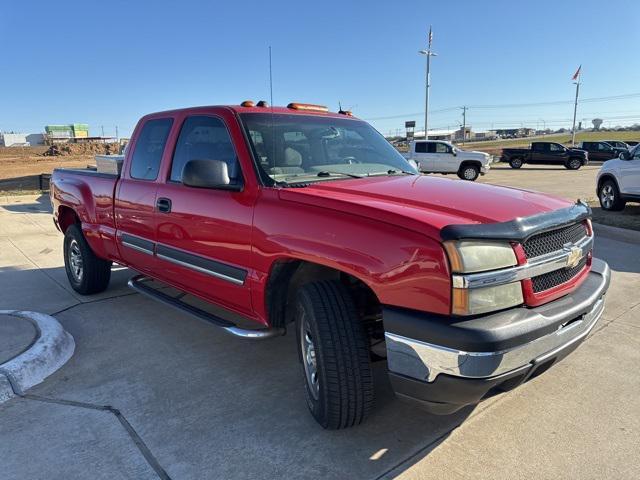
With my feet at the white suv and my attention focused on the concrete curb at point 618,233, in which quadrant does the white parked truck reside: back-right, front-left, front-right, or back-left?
back-right

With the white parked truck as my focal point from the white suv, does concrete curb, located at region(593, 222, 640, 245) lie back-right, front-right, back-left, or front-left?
back-left

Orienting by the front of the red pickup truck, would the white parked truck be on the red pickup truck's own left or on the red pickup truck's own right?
on the red pickup truck's own left

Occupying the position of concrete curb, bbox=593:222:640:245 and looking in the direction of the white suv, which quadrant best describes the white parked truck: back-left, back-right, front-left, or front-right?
front-left

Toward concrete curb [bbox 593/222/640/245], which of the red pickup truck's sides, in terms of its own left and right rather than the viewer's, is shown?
left

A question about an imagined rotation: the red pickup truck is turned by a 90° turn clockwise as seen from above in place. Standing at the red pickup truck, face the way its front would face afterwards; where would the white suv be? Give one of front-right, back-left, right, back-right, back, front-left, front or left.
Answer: back

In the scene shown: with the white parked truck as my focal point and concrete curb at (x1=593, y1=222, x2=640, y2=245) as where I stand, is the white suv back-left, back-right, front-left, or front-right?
front-right

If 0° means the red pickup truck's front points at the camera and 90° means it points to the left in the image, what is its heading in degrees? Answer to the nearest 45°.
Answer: approximately 315°
